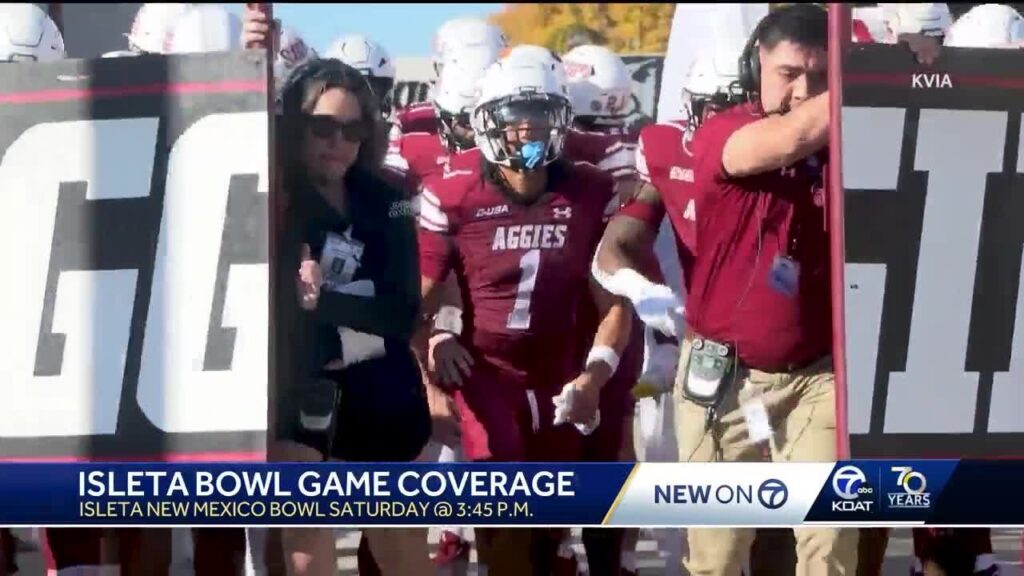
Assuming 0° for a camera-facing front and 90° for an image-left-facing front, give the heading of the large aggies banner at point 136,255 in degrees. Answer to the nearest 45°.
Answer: approximately 0°

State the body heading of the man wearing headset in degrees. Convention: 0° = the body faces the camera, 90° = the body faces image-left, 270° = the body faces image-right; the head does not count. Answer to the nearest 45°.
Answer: approximately 315°

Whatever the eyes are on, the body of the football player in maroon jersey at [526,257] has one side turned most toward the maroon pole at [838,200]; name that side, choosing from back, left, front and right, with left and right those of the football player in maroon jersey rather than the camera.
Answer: left

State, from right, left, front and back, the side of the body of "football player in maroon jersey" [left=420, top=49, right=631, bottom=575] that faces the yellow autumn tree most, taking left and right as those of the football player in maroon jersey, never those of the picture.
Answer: back

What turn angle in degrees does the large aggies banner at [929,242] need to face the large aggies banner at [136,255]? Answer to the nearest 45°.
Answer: approximately 90° to its right

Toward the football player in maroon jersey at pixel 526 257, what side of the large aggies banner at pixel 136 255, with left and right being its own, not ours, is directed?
left
